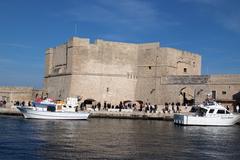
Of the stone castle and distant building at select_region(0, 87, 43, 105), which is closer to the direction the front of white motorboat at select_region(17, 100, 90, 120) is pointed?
the distant building

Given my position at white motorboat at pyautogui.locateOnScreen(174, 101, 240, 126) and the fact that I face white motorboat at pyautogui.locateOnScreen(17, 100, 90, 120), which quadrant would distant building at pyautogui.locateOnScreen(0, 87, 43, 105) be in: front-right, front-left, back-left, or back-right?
front-right

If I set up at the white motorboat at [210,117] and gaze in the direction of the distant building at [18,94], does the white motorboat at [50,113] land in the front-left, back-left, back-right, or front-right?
front-left

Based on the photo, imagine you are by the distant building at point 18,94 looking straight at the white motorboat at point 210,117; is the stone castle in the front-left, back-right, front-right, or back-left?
front-left

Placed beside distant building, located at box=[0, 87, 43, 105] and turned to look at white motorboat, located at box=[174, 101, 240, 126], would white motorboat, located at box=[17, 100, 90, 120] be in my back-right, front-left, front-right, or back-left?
front-right

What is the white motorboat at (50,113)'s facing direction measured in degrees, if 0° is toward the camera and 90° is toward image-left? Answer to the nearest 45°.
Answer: approximately 90°

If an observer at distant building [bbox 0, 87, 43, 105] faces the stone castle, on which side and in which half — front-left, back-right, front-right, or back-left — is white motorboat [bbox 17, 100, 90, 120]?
front-right

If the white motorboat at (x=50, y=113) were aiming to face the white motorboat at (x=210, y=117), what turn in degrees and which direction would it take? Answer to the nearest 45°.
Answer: approximately 135° to its left

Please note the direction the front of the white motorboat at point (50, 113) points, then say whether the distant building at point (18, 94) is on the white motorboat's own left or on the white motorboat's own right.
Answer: on the white motorboat's own right
